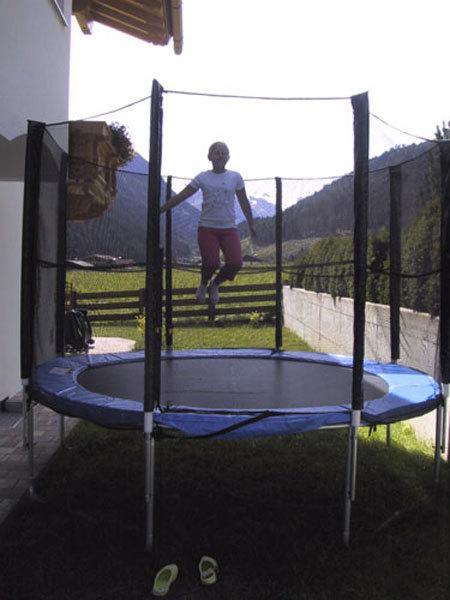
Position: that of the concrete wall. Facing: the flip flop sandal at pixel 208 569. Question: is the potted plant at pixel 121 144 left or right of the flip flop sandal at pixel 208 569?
right

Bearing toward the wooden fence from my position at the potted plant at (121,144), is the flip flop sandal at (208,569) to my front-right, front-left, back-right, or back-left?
back-right

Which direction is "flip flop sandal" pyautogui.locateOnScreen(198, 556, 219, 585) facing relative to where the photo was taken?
away from the camera

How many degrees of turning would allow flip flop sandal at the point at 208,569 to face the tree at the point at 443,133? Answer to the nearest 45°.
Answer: approximately 45° to its right
